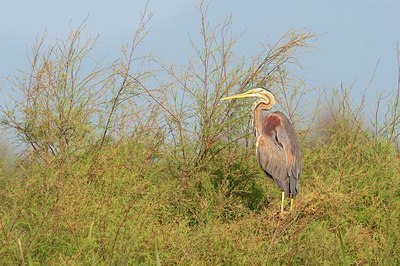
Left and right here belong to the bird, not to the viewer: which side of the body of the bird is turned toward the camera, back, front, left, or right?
left
